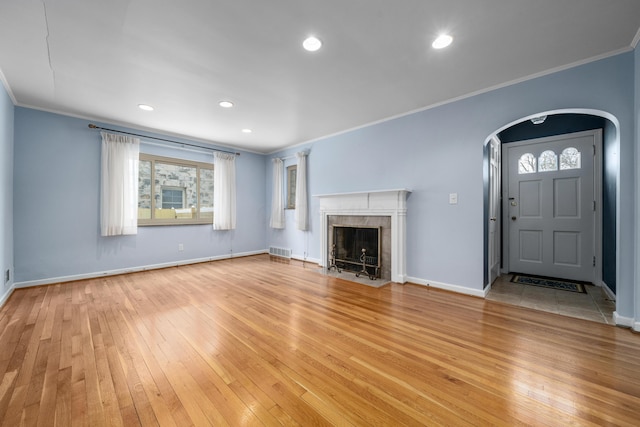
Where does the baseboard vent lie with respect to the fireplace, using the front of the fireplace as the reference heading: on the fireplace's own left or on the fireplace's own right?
on the fireplace's own right

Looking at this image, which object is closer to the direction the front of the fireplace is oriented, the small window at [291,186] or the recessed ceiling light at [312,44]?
the recessed ceiling light

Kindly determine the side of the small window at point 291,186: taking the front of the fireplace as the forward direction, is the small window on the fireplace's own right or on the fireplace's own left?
on the fireplace's own right

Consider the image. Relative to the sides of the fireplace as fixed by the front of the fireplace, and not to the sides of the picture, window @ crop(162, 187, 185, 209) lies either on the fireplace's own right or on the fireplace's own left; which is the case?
on the fireplace's own right

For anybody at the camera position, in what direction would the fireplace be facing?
facing the viewer and to the left of the viewer

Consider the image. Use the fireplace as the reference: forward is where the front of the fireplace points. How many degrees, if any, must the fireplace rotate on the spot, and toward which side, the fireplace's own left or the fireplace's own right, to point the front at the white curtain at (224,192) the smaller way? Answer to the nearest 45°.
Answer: approximately 45° to the fireplace's own right

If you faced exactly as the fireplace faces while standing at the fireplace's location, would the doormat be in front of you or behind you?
behind

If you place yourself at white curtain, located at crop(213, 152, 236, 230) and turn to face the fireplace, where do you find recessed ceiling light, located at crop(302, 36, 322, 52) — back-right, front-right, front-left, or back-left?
front-right

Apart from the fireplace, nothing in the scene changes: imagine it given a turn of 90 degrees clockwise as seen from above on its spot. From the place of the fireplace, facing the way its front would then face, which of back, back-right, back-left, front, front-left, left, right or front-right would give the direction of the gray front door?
back-right

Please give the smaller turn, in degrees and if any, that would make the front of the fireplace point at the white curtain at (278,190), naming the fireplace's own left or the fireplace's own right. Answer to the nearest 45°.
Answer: approximately 90° to the fireplace's own right

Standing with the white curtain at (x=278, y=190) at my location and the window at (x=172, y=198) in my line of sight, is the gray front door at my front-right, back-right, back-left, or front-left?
back-left

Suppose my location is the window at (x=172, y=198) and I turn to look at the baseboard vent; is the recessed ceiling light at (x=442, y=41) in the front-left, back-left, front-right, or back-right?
front-right

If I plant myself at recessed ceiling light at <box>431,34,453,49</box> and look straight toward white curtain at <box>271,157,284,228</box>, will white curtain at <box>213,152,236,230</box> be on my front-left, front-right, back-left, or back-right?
front-left

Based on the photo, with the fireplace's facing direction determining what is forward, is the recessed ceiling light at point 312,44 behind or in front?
in front

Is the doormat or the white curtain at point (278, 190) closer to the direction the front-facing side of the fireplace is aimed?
the white curtain

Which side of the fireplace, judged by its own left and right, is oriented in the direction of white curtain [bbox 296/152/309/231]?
right

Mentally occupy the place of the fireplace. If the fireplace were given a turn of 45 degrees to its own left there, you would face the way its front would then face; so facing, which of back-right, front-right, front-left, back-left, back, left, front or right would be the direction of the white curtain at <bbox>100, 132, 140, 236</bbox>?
right
